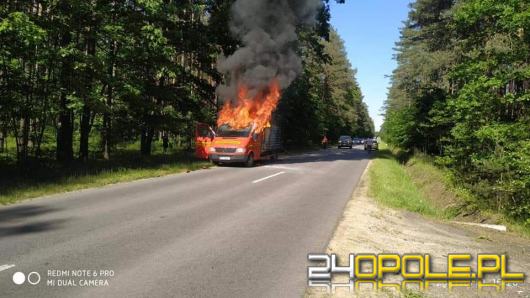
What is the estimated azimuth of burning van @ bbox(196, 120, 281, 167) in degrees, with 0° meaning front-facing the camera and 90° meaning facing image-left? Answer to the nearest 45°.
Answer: approximately 45°
